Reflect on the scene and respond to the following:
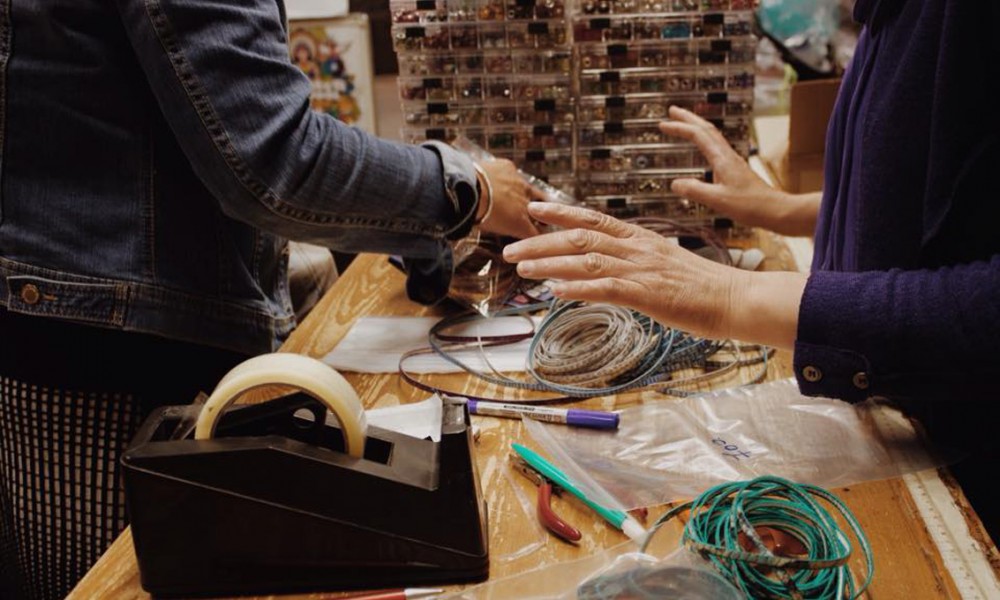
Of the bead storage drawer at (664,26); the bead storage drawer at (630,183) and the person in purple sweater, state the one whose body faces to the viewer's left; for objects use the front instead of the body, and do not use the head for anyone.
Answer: the person in purple sweater

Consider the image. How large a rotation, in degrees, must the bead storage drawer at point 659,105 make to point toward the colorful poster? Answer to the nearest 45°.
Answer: approximately 135° to its right

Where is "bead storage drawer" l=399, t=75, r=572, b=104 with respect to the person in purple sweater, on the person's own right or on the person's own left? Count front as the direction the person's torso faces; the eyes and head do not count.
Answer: on the person's own right

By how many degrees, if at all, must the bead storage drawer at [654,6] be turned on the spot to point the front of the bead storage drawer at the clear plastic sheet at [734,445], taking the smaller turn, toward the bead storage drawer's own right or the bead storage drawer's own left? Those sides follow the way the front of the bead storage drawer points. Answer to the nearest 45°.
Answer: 0° — it already faces it

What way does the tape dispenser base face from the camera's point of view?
to the viewer's right

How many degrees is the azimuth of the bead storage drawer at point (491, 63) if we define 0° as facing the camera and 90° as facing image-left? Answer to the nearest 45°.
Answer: approximately 0°

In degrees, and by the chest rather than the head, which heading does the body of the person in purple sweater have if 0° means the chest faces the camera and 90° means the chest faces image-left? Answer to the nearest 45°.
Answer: approximately 90°

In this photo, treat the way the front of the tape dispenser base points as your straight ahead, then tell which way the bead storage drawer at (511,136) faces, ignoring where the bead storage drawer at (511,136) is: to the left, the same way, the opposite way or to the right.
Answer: to the right

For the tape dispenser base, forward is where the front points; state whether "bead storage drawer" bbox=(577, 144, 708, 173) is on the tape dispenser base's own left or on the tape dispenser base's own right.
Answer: on the tape dispenser base's own left
